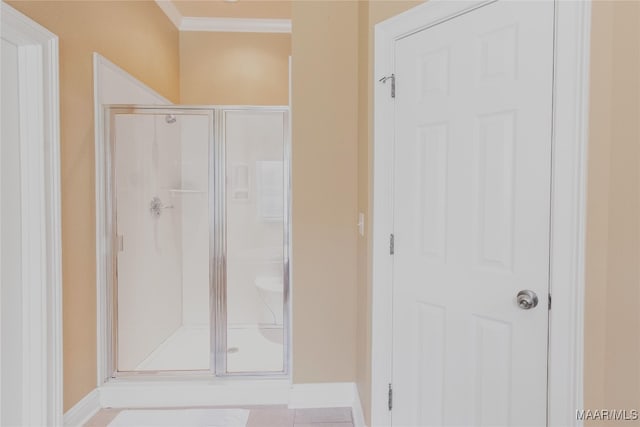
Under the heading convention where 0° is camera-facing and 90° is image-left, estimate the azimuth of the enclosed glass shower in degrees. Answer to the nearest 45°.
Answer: approximately 0°

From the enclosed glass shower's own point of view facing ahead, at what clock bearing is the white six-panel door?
The white six-panel door is roughly at 11 o'clock from the enclosed glass shower.

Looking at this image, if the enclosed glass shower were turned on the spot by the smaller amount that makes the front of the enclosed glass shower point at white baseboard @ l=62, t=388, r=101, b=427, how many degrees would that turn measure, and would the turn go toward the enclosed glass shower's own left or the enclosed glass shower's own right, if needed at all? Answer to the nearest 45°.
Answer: approximately 45° to the enclosed glass shower's own right

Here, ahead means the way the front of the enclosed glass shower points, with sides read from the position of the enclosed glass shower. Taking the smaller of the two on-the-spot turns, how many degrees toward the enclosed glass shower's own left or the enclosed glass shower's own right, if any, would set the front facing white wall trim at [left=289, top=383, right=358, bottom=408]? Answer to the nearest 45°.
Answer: approximately 45° to the enclosed glass shower's own left

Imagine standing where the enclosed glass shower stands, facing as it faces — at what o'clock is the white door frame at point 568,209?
The white door frame is roughly at 11 o'clock from the enclosed glass shower.
